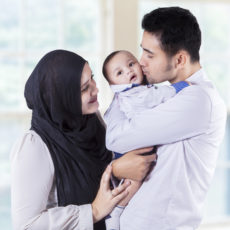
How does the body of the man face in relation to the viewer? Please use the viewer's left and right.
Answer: facing to the left of the viewer

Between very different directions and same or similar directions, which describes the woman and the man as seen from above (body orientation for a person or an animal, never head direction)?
very different directions

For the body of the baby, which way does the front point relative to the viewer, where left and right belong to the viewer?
facing the viewer and to the right of the viewer

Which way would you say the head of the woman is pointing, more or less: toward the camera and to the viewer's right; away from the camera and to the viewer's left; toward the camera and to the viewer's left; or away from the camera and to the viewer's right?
toward the camera and to the viewer's right

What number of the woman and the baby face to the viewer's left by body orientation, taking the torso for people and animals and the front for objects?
0

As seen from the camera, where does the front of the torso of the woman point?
to the viewer's right
